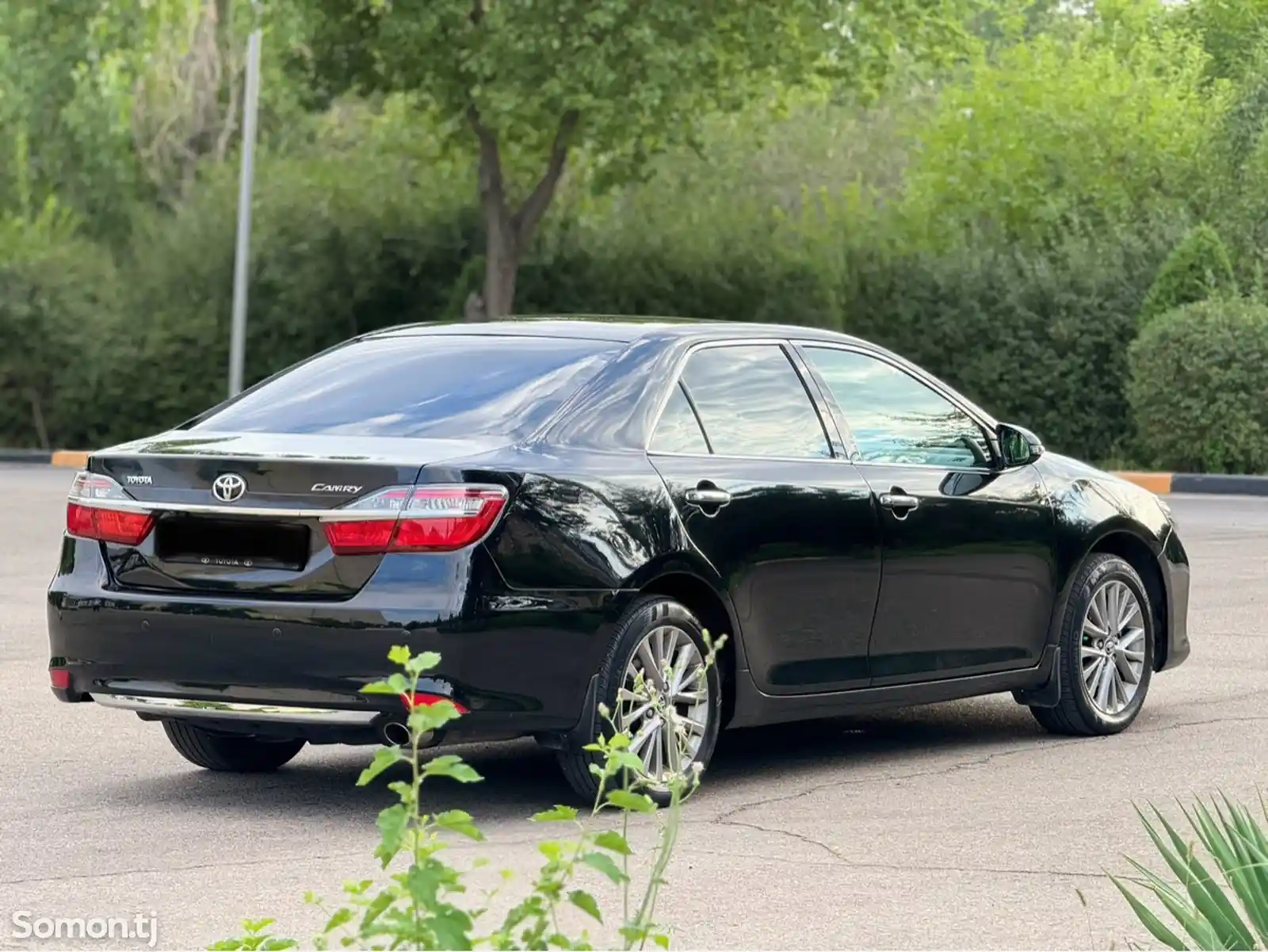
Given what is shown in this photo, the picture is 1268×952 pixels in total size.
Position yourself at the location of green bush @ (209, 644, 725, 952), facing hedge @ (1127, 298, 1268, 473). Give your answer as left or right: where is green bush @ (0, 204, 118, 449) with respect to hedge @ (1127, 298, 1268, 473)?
left

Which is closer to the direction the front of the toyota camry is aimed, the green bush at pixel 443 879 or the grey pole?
the grey pole

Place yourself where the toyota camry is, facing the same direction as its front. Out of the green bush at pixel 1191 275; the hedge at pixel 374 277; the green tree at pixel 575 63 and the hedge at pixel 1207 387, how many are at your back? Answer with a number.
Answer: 0

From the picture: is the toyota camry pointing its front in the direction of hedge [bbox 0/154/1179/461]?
no

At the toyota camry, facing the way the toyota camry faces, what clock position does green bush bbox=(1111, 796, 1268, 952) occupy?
The green bush is roughly at 4 o'clock from the toyota camry.

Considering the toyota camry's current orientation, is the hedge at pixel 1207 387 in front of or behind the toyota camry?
in front

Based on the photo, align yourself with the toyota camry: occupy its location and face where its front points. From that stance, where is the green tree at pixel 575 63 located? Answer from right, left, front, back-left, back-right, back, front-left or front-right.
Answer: front-left

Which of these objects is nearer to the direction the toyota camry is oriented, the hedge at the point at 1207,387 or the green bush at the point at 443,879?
the hedge

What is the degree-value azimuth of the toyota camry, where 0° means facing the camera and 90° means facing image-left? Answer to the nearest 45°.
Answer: approximately 225°

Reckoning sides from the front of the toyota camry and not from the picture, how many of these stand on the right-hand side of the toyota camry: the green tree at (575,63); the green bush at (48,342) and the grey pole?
0

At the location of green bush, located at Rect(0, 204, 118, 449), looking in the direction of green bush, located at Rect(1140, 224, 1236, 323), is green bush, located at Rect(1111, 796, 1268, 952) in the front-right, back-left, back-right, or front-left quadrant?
front-right

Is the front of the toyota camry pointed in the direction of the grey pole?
no

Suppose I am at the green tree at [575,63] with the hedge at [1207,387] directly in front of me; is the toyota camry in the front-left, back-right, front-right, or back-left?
front-right

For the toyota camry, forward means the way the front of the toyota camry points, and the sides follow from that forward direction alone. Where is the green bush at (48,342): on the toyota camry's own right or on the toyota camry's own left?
on the toyota camry's own left

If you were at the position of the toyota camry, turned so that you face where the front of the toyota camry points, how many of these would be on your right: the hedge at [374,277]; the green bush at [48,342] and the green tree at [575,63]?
0
